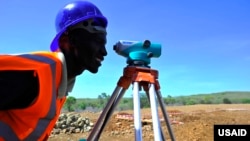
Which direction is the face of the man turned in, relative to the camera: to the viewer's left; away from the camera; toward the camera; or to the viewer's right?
to the viewer's right

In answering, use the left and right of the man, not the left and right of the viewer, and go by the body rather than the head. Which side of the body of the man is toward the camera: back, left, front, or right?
right

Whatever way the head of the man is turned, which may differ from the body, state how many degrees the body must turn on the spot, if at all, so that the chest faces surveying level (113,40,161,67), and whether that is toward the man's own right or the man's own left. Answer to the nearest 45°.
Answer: approximately 45° to the man's own left

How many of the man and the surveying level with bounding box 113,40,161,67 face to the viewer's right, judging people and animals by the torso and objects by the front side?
2

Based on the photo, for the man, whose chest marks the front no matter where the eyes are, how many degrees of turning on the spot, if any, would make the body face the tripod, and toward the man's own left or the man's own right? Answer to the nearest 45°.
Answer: approximately 45° to the man's own left

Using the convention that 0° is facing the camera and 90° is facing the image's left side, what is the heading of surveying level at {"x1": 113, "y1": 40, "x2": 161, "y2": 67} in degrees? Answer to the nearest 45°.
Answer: approximately 270°
